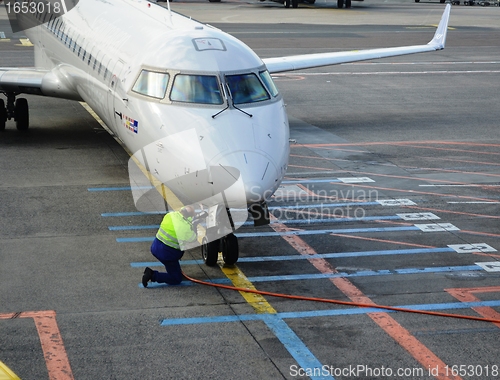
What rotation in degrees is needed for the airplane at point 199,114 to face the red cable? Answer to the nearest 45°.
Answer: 0° — it already faces it

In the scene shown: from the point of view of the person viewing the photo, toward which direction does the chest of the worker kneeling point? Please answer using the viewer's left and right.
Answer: facing to the right of the viewer

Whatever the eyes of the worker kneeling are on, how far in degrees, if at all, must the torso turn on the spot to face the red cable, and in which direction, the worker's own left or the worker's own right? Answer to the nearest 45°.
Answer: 0° — they already face it

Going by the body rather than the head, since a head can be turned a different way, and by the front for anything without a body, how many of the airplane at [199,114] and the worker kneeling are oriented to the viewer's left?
0
